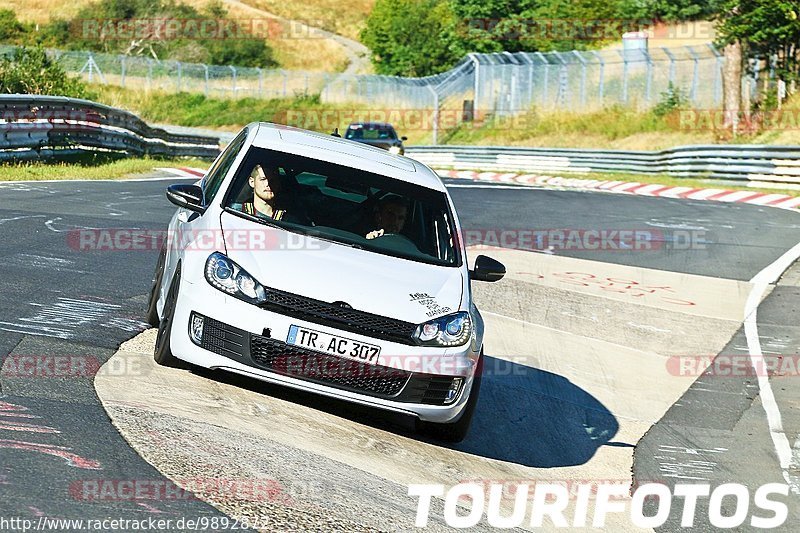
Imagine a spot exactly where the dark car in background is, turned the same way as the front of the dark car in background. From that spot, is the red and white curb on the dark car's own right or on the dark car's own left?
on the dark car's own left

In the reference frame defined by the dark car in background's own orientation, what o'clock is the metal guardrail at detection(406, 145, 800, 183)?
The metal guardrail is roughly at 9 o'clock from the dark car in background.

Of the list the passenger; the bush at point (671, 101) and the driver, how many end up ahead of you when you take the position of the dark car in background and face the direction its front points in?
2

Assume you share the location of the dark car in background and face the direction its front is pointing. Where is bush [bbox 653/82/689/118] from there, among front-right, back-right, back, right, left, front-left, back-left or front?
back-left

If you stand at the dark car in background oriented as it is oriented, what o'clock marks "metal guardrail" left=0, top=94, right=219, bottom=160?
The metal guardrail is roughly at 1 o'clock from the dark car in background.

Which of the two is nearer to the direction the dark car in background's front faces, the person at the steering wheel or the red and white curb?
the person at the steering wheel

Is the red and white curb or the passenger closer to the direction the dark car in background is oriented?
the passenger

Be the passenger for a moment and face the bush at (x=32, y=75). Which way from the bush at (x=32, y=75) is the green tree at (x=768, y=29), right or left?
right

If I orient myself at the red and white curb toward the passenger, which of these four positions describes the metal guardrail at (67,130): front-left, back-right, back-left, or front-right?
front-right

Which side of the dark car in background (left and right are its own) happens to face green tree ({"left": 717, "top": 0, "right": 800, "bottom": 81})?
left

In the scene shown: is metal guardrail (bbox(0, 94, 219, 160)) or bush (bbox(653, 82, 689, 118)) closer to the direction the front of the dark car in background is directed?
the metal guardrail

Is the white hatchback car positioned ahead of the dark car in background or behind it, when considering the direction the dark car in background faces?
ahead

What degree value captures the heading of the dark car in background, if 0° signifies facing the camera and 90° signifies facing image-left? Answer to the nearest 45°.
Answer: approximately 0°

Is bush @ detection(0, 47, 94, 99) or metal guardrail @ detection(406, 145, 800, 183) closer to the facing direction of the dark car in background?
the bush

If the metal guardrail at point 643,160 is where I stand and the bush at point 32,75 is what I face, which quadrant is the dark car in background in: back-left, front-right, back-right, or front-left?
front-right
